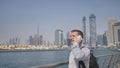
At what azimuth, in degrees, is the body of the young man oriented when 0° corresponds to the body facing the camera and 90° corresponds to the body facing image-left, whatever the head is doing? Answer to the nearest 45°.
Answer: approximately 45°
